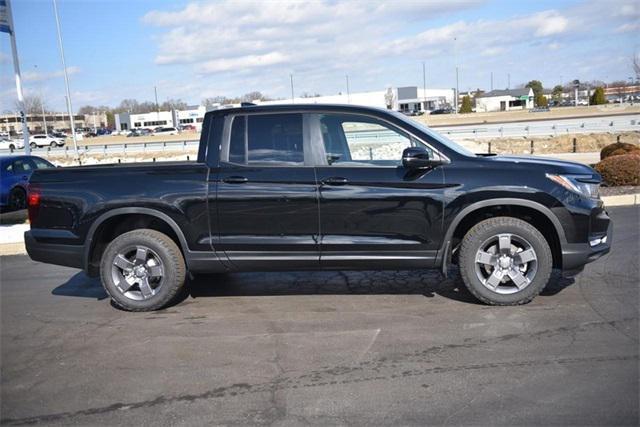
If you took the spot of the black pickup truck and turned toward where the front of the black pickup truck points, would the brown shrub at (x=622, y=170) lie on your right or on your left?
on your left

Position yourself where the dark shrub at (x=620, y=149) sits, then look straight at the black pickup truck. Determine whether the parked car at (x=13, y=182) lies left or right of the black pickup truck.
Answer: right

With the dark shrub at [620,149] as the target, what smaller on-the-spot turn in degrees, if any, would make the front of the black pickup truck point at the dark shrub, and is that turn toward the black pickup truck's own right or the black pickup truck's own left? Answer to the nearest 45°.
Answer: approximately 45° to the black pickup truck's own left

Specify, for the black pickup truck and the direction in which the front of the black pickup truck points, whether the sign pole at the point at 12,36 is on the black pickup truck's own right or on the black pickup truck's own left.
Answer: on the black pickup truck's own left

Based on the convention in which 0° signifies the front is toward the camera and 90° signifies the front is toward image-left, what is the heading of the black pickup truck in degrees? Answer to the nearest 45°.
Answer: approximately 270°

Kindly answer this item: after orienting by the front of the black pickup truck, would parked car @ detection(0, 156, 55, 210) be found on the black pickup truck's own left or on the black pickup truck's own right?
on the black pickup truck's own left

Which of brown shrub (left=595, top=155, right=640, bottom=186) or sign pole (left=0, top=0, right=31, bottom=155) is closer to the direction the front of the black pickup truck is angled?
the brown shrub

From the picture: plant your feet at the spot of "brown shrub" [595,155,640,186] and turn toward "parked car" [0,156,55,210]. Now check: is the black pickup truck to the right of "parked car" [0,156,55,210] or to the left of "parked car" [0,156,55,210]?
left
